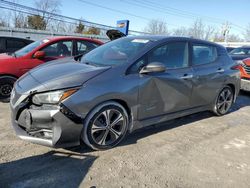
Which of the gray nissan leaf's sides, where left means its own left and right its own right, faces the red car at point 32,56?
right

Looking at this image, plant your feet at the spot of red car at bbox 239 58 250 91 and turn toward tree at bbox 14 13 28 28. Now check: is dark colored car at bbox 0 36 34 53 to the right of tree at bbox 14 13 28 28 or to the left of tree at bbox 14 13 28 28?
left

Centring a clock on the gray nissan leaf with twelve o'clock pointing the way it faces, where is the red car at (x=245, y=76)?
The red car is roughly at 6 o'clock from the gray nissan leaf.

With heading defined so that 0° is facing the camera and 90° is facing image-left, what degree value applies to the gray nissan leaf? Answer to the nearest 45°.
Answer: approximately 45°

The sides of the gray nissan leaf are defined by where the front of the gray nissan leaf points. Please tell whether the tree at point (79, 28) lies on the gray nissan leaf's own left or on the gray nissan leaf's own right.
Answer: on the gray nissan leaf's own right

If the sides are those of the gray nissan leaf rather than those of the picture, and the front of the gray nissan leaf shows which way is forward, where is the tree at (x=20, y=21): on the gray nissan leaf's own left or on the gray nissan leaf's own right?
on the gray nissan leaf's own right

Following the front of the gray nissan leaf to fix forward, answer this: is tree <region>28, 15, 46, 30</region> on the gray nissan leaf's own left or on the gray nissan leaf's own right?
on the gray nissan leaf's own right

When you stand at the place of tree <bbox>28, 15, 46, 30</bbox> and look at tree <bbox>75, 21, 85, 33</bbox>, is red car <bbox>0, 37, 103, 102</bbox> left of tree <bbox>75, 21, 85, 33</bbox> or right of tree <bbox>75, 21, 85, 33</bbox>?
right
